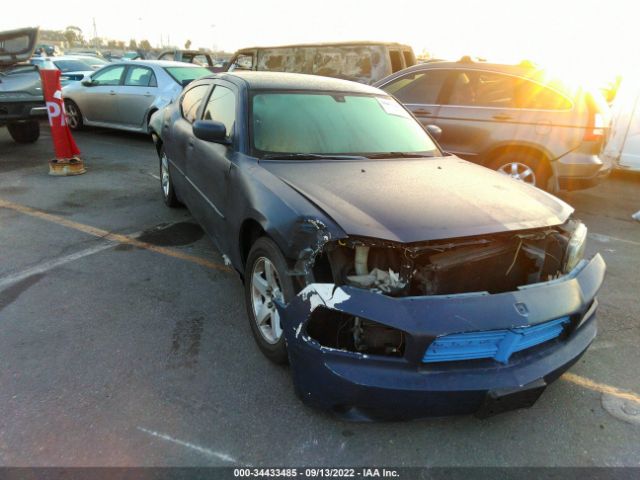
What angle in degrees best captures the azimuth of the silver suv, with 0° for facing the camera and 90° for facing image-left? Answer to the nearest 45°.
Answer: approximately 90°

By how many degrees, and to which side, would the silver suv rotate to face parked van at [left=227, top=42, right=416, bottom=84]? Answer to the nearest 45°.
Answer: approximately 45° to its right

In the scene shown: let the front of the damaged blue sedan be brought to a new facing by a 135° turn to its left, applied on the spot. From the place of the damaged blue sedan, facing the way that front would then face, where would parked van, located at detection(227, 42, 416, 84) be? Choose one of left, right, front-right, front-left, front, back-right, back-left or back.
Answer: front

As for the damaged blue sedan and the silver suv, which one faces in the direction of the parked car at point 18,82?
the silver suv

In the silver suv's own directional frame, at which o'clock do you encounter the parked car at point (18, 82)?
The parked car is roughly at 12 o'clock from the silver suv.

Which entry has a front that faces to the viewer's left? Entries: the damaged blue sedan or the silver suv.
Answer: the silver suv

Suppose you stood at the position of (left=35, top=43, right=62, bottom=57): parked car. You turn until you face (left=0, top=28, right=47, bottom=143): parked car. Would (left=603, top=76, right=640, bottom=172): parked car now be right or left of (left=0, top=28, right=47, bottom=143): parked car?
left

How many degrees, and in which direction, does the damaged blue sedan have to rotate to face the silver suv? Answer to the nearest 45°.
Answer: approximately 135° to its left

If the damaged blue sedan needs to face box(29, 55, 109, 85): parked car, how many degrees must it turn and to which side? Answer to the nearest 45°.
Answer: approximately 180°

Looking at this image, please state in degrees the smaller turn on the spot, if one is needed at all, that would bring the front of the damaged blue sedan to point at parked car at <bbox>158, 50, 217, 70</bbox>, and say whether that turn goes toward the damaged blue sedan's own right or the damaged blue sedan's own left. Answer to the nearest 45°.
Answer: approximately 180°

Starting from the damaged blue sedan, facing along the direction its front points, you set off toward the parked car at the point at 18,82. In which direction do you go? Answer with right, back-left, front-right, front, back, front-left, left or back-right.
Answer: back

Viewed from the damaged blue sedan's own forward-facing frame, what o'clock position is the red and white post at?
The red and white post is roughly at 6 o'clock from the damaged blue sedan.
